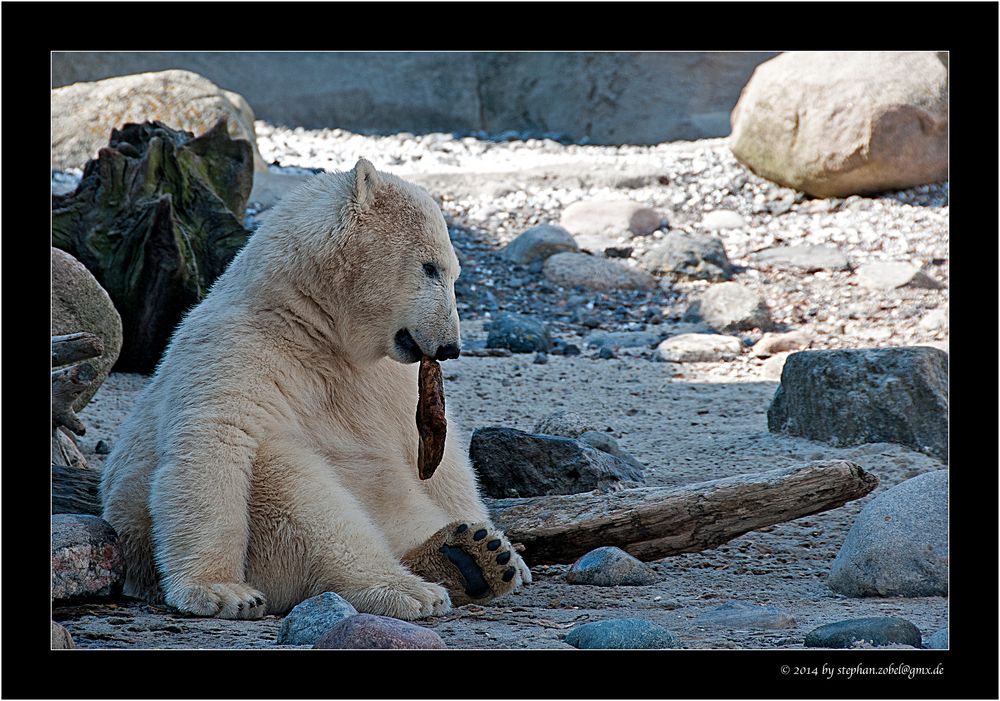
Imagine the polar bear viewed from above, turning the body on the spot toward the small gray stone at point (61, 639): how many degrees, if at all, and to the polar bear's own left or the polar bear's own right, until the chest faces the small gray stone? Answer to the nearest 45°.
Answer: approximately 90° to the polar bear's own right

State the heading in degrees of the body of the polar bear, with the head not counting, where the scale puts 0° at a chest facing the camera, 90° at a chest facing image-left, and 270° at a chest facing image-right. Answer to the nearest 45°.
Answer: approximately 315°

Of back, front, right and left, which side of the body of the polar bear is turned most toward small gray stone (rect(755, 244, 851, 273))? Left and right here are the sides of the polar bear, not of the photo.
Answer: left

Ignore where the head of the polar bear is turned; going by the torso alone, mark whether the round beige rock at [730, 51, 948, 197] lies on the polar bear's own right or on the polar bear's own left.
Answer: on the polar bear's own left

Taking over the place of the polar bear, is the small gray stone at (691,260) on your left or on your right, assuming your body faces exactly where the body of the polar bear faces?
on your left

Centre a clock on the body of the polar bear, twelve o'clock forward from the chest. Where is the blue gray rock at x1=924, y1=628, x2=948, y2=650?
The blue gray rock is roughly at 12 o'clock from the polar bear.

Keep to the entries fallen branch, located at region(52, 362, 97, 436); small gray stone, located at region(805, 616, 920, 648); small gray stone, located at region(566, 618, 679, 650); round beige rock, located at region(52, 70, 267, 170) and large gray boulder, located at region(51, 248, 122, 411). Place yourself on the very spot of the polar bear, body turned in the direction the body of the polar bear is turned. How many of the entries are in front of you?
2

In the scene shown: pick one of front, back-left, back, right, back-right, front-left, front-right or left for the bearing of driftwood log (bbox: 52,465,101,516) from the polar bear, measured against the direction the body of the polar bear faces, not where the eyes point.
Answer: back

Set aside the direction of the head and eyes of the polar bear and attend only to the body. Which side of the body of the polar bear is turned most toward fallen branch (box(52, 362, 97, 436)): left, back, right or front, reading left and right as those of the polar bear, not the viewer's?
back

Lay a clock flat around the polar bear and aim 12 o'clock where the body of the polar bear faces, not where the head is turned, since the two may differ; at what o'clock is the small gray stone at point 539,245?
The small gray stone is roughly at 8 o'clock from the polar bear.
